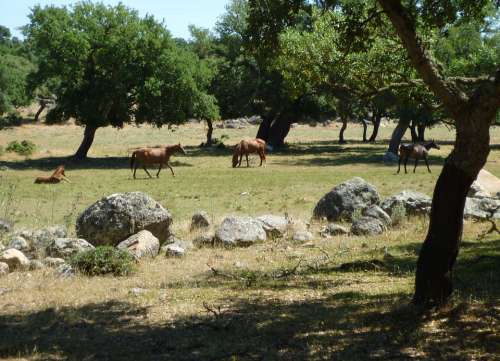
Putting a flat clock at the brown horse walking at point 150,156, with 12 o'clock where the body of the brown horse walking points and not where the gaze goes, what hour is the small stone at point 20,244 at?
The small stone is roughly at 3 o'clock from the brown horse walking.

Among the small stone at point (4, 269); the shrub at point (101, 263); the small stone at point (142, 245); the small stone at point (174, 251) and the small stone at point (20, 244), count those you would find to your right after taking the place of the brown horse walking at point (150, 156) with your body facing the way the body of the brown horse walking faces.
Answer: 5

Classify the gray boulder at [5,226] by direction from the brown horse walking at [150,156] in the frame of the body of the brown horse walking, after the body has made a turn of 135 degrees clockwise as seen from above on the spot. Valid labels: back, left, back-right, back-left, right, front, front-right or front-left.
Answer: front-left

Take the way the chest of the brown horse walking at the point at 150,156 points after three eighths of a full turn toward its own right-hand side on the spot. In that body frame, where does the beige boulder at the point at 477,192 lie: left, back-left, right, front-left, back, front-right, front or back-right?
left

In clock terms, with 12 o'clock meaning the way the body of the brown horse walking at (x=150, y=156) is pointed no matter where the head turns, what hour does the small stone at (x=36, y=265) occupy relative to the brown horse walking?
The small stone is roughly at 3 o'clock from the brown horse walking.

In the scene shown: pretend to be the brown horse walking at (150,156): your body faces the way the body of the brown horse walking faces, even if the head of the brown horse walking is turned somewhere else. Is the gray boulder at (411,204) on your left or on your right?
on your right

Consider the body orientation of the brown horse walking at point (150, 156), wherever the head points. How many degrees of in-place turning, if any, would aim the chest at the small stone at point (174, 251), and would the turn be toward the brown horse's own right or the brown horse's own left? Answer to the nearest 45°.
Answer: approximately 90° to the brown horse's own right

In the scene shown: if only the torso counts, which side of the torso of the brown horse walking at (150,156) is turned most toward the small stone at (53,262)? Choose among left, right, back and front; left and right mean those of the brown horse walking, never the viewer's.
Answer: right

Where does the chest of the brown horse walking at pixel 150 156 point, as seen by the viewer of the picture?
to the viewer's right

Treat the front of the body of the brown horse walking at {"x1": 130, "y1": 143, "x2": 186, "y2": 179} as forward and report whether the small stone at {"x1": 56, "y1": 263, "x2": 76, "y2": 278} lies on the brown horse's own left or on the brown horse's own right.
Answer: on the brown horse's own right

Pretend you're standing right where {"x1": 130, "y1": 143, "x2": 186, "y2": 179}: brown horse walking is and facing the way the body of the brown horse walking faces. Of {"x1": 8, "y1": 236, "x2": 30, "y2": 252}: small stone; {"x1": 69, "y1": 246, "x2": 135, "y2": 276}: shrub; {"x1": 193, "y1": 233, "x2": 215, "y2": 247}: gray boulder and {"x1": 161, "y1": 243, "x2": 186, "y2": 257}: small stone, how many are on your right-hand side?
4

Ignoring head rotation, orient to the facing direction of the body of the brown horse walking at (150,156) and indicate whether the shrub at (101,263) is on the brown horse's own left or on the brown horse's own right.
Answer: on the brown horse's own right

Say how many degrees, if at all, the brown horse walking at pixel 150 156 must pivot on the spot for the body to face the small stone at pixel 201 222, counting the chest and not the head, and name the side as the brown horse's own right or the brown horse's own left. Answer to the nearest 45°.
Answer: approximately 90° to the brown horse's own right

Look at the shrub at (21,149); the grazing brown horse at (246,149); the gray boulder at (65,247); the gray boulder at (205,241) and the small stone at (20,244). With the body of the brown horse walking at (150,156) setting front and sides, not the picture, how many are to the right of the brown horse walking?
3

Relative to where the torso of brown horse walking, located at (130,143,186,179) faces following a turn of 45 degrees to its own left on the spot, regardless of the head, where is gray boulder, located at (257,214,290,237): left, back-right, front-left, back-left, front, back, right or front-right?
back-right

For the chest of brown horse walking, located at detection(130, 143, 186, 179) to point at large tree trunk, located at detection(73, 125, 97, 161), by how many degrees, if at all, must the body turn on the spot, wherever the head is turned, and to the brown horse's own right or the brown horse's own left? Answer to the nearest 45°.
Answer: approximately 135° to the brown horse's own left

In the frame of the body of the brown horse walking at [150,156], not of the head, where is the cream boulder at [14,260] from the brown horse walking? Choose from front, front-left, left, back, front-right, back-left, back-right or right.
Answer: right

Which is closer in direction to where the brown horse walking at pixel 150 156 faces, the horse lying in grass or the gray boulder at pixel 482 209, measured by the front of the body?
the gray boulder
